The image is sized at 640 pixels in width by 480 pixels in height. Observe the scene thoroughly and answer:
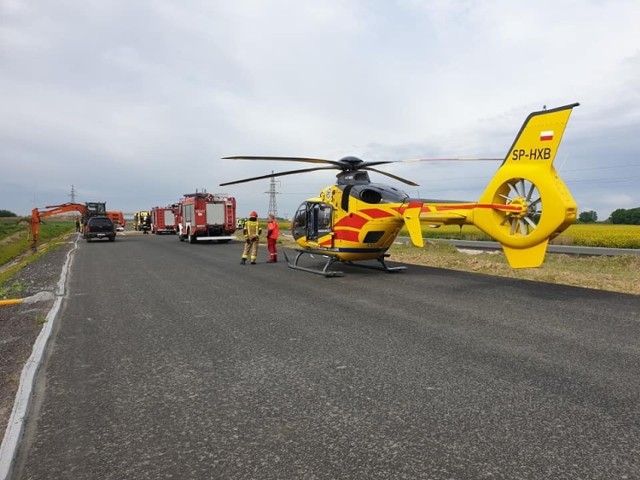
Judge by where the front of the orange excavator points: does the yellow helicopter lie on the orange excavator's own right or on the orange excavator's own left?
on the orange excavator's own left

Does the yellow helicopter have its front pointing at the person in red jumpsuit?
yes

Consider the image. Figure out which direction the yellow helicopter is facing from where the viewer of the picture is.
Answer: facing away from the viewer and to the left of the viewer

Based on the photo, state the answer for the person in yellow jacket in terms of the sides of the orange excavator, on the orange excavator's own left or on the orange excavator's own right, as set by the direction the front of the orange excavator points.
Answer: on the orange excavator's own left

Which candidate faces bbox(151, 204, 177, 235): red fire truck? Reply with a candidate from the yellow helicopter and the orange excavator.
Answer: the yellow helicopter

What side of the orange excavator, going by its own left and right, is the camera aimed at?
left

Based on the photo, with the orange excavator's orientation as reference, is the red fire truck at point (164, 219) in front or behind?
behind

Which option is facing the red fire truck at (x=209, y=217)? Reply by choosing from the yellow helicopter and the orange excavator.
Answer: the yellow helicopter

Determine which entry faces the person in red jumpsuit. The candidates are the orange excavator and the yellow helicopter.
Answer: the yellow helicopter

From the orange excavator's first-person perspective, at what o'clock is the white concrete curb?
The white concrete curb is roughly at 9 o'clock from the orange excavator.
